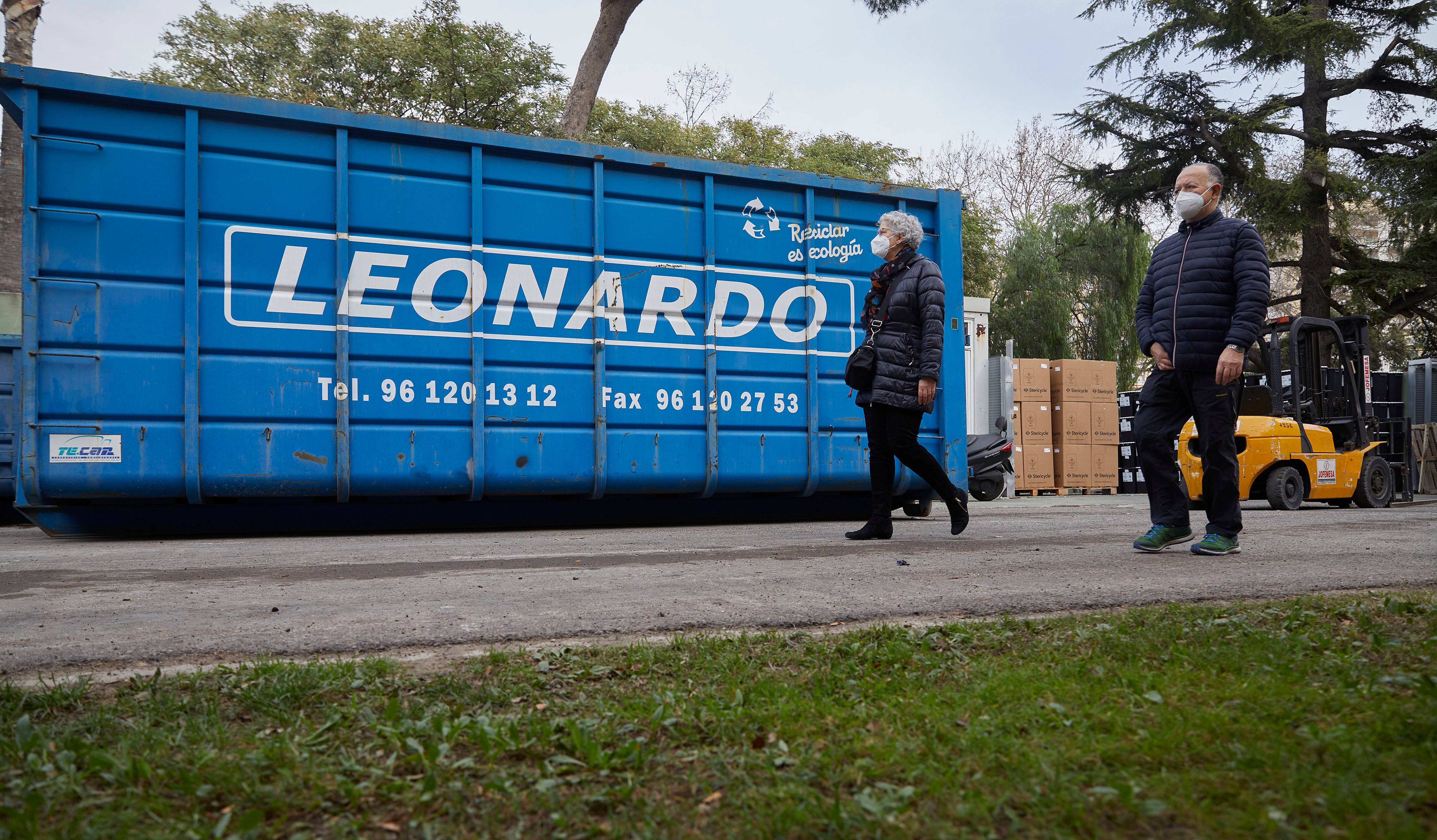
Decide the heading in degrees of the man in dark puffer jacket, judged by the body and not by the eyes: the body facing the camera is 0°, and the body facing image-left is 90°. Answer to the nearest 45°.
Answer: approximately 45°

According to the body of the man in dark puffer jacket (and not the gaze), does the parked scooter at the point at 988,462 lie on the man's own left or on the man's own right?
on the man's own right

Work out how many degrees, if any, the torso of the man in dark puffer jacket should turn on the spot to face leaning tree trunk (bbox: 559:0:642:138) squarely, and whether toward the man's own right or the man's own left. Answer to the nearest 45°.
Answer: approximately 90° to the man's own right

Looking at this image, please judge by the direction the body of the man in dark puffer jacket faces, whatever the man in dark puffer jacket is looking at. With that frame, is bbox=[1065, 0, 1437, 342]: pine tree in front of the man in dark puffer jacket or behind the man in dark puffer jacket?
behind

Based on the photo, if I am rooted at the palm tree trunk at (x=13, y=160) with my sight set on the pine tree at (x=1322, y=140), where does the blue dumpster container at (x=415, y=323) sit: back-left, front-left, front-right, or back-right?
front-right

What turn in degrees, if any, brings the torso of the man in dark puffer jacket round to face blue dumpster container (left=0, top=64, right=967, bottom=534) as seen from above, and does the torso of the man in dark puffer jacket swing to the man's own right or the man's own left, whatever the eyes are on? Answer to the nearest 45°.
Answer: approximately 45° to the man's own right
